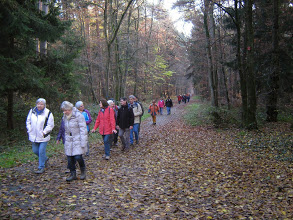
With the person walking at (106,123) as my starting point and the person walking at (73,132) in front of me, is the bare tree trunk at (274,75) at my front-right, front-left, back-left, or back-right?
back-left

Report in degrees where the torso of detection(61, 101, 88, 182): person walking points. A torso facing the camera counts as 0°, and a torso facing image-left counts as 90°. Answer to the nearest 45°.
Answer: approximately 45°

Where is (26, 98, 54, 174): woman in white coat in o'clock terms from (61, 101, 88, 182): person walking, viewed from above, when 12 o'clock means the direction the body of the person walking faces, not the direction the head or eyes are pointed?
The woman in white coat is roughly at 3 o'clock from the person walking.

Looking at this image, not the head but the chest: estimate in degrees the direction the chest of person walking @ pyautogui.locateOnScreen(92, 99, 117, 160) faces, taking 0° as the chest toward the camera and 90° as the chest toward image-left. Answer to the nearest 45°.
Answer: approximately 45°

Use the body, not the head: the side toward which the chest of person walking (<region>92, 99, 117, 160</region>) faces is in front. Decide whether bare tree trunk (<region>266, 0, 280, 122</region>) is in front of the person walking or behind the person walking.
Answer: behind
